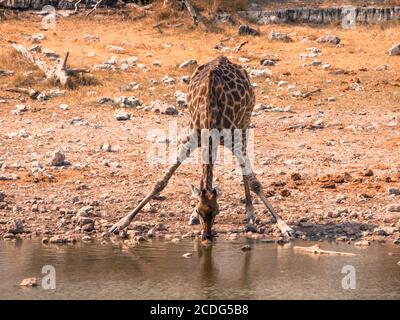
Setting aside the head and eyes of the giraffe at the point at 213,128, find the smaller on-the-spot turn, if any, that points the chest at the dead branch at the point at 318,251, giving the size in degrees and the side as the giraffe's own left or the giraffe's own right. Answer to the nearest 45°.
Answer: approximately 45° to the giraffe's own left

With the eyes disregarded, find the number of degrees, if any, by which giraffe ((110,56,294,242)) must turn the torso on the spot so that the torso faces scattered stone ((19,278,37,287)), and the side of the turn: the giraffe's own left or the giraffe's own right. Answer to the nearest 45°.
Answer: approximately 45° to the giraffe's own right

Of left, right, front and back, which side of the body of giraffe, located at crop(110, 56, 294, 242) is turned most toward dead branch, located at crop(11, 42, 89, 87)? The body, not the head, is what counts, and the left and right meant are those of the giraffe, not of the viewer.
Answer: back

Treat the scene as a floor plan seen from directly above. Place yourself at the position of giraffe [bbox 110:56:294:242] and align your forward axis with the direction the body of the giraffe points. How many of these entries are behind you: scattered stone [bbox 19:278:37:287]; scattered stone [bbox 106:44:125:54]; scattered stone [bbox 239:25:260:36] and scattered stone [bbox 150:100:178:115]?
3

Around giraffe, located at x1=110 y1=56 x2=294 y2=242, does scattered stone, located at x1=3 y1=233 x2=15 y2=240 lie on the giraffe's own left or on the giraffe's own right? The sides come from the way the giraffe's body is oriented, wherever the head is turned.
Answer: on the giraffe's own right

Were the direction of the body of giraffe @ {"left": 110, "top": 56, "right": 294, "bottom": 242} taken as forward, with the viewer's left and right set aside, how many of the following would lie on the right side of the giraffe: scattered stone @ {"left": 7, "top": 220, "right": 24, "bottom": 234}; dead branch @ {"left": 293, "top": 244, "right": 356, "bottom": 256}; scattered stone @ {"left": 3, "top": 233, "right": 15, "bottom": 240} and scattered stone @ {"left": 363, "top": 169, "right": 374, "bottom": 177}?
2

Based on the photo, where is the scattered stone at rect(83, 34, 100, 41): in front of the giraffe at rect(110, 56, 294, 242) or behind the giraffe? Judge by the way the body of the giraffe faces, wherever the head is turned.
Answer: behind

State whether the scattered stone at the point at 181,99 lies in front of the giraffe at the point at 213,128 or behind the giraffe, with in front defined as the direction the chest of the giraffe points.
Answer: behind

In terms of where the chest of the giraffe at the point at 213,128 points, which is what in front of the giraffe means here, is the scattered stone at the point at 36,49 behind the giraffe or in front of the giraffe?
behind

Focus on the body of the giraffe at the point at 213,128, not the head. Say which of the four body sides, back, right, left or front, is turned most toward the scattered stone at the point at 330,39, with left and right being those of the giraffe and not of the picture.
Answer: back

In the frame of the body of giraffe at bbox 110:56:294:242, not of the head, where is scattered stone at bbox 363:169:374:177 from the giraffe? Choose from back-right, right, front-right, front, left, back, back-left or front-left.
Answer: back-left

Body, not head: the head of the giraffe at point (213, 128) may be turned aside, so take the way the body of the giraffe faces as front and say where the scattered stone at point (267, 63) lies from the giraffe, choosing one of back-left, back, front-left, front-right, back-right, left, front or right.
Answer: back

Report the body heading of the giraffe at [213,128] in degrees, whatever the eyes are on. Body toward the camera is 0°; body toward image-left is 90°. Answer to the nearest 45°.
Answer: approximately 0°

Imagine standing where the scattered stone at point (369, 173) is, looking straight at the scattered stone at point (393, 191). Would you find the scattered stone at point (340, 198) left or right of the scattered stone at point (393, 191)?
right

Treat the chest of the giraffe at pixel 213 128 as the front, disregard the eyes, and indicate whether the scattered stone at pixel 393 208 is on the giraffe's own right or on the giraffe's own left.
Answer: on the giraffe's own left

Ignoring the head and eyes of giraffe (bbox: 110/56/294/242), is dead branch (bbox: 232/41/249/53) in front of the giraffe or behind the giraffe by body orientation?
behind
